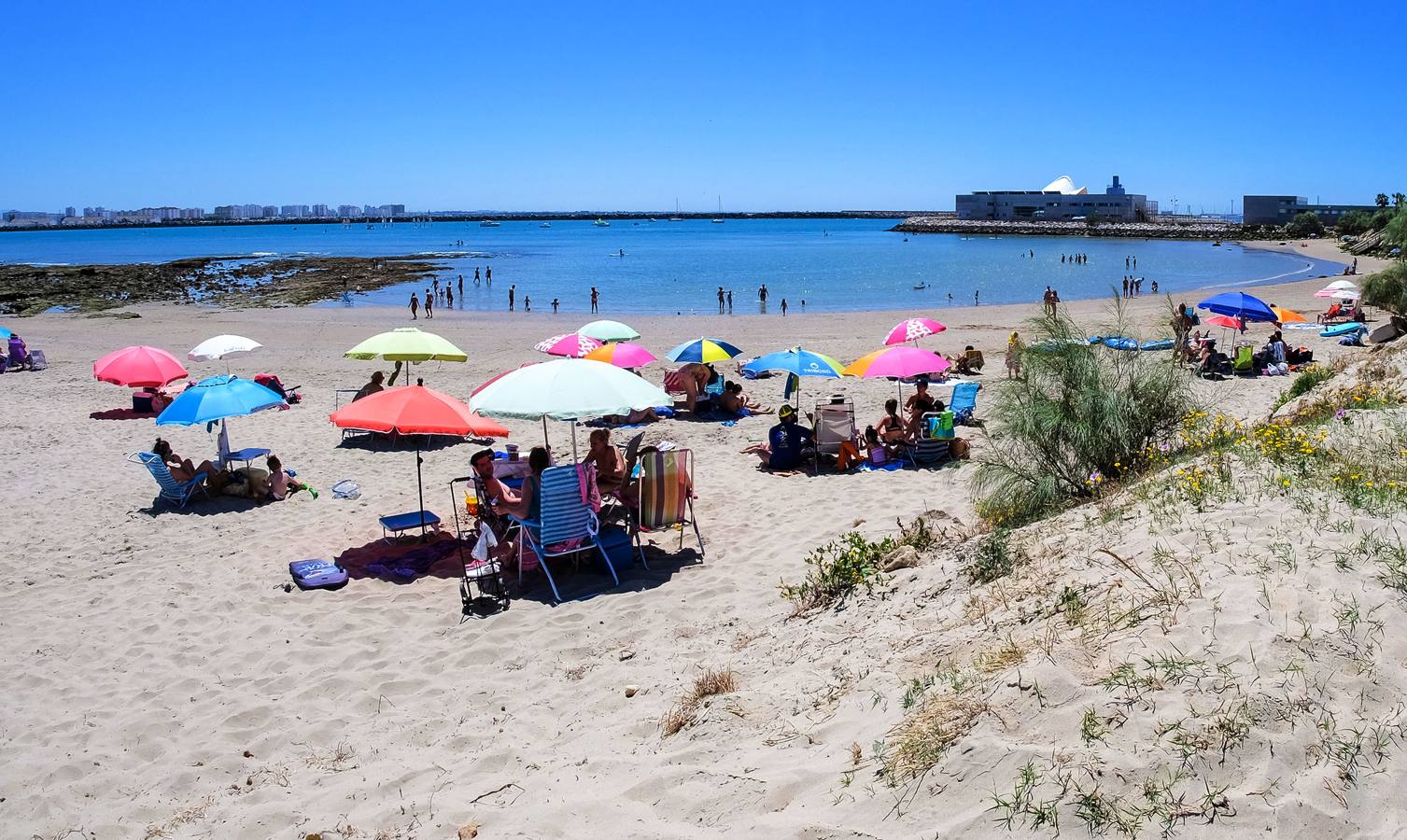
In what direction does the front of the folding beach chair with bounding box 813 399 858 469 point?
away from the camera

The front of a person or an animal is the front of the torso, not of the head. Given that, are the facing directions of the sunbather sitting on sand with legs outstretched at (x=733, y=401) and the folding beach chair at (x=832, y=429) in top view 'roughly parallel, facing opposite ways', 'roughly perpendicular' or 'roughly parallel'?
roughly perpendicular

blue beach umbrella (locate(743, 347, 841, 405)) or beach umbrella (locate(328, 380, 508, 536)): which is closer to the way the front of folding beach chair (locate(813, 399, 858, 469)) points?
the blue beach umbrella

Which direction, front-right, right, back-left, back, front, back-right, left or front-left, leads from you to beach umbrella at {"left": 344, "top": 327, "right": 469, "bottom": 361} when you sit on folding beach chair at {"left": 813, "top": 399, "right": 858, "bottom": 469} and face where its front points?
left

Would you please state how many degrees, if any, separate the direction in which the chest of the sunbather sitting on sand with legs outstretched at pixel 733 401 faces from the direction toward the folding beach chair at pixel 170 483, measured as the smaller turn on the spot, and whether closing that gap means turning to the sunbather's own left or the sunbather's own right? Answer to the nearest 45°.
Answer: approximately 135° to the sunbather's own right

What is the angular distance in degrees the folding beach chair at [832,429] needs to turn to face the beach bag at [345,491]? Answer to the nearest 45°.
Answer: approximately 90° to its left

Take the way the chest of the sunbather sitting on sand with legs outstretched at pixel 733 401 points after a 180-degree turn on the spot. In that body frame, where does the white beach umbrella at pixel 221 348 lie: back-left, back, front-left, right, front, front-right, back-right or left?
front

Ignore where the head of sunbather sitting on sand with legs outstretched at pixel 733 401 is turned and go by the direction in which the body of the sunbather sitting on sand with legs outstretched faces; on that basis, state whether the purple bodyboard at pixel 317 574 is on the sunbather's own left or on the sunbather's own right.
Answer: on the sunbather's own right

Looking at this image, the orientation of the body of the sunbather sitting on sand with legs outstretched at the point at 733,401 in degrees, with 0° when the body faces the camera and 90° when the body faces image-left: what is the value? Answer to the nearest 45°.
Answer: approximately 270°

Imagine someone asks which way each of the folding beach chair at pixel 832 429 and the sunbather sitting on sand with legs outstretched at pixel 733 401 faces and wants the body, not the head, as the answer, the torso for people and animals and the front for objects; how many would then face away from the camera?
1
